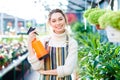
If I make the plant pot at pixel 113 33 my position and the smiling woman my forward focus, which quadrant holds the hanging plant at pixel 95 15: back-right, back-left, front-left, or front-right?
front-right

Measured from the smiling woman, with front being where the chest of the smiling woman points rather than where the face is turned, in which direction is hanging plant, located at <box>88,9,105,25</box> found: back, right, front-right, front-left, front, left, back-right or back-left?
back-left

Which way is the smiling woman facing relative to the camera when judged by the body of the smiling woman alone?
toward the camera

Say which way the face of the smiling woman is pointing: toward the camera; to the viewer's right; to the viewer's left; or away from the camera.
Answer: toward the camera
